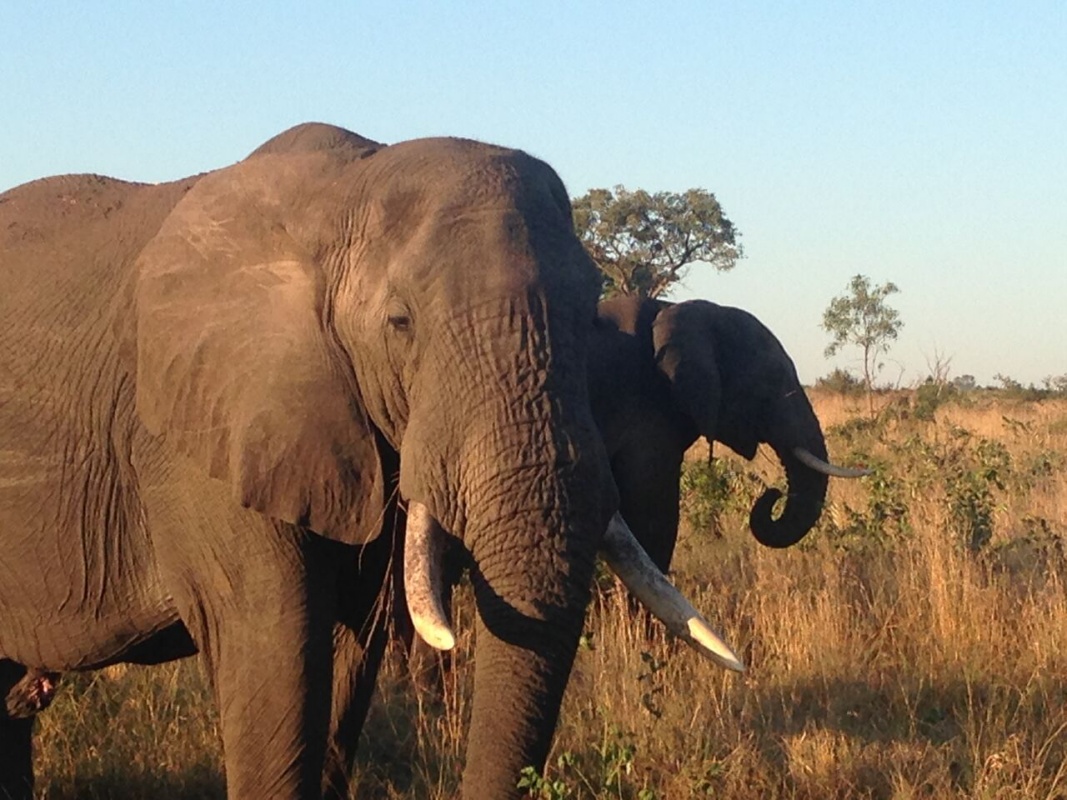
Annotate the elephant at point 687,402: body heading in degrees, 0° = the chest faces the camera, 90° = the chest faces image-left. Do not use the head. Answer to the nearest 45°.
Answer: approximately 270°

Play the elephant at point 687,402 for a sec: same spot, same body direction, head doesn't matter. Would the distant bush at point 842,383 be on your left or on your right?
on your left

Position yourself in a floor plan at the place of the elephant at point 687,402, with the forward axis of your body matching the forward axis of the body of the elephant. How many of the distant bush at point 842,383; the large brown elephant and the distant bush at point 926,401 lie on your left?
2

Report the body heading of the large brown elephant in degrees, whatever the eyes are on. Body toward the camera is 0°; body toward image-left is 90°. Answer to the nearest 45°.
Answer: approximately 315°

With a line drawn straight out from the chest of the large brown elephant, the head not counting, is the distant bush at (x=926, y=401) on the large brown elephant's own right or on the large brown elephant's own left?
on the large brown elephant's own left

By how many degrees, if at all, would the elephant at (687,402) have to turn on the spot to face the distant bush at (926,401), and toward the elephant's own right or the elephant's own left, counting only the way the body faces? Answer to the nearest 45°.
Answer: approximately 90° to the elephant's own left

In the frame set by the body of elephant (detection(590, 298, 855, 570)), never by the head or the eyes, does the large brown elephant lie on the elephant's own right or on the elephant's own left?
on the elephant's own right

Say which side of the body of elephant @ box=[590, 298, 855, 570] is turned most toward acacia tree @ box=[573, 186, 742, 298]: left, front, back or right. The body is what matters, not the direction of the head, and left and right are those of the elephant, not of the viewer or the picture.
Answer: left

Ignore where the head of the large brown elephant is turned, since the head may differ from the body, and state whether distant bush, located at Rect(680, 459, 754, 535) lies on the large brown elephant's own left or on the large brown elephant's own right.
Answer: on the large brown elephant's own left
